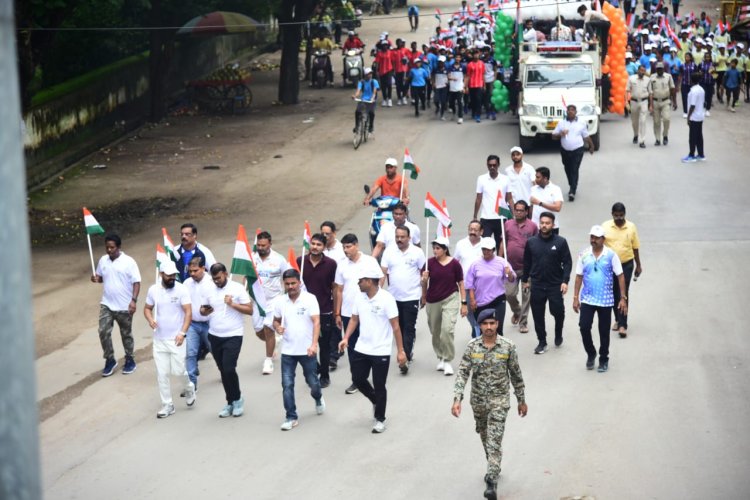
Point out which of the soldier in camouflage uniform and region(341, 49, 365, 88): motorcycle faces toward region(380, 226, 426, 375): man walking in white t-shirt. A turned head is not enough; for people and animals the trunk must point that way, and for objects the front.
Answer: the motorcycle

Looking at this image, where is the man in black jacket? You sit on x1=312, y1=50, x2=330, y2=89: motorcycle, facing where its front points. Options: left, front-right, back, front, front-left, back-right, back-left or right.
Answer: front

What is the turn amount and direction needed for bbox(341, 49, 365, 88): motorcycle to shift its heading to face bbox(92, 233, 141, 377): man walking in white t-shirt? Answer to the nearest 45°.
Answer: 0° — it already faces them

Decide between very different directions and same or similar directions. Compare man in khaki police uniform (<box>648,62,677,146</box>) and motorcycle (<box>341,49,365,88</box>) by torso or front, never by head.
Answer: same or similar directions

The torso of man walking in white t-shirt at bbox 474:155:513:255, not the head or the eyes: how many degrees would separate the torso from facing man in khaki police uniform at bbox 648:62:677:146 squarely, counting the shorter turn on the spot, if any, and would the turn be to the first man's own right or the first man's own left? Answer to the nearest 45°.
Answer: approximately 180°

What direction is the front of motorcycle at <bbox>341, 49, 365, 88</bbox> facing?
toward the camera

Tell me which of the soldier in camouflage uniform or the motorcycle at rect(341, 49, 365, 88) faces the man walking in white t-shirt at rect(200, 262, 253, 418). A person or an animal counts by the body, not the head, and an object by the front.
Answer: the motorcycle

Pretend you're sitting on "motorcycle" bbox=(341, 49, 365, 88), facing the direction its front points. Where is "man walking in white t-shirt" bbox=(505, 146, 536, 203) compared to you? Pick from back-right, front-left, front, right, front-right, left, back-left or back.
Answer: front

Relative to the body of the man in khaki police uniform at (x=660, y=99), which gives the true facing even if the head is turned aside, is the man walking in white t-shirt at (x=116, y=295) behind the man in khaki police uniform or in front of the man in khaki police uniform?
in front

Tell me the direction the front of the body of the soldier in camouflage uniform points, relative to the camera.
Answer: toward the camera

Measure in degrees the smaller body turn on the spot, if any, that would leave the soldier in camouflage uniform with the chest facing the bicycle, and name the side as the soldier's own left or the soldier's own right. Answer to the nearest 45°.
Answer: approximately 180°

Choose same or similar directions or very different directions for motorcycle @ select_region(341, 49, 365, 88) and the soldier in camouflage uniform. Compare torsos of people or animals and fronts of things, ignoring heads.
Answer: same or similar directions

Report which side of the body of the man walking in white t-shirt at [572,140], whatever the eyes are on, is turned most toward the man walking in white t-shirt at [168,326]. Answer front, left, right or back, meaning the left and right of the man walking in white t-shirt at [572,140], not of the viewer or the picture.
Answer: front
